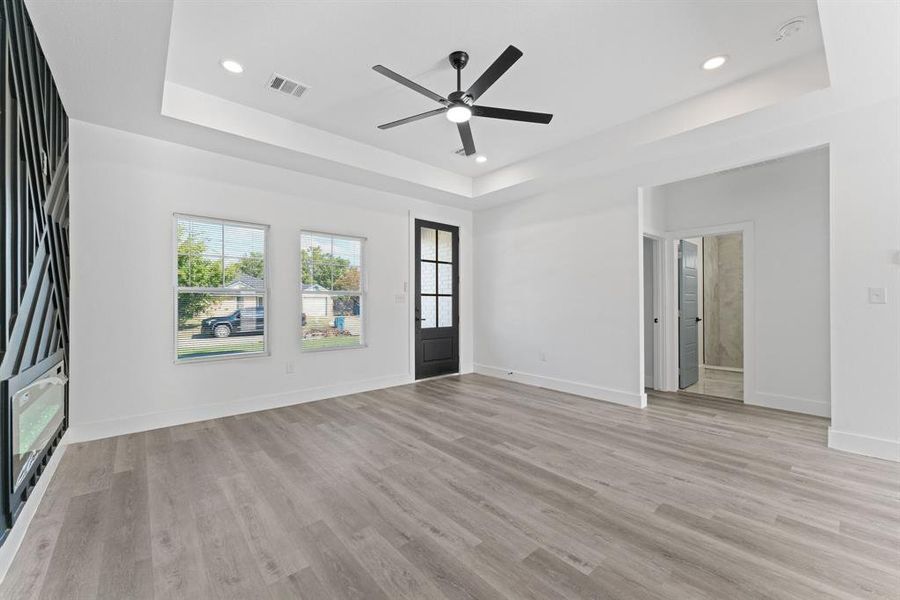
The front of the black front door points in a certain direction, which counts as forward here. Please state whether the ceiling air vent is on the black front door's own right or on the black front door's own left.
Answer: on the black front door's own right

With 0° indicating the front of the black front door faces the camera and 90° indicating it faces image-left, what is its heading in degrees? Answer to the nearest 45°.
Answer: approximately 315°

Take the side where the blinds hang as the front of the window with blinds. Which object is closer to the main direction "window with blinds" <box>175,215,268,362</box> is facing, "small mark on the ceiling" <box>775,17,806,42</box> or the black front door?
the small mark on the ceiling

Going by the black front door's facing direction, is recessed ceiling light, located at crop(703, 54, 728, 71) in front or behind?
in front

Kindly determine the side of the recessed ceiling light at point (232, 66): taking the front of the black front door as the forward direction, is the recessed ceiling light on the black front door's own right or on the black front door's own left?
on the black front door's own right

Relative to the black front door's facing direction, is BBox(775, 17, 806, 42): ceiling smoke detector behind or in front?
in front

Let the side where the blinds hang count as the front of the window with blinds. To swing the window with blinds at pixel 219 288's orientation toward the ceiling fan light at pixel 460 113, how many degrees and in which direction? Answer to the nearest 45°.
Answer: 0° — it already faces it

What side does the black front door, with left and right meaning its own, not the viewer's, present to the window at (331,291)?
right

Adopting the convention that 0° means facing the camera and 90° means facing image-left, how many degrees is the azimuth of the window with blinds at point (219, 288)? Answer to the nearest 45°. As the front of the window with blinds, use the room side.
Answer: approximately 315°

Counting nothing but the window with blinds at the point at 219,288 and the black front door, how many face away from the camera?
0

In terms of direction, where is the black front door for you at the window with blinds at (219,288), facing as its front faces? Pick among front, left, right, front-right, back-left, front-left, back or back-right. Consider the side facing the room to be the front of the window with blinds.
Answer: front-left
